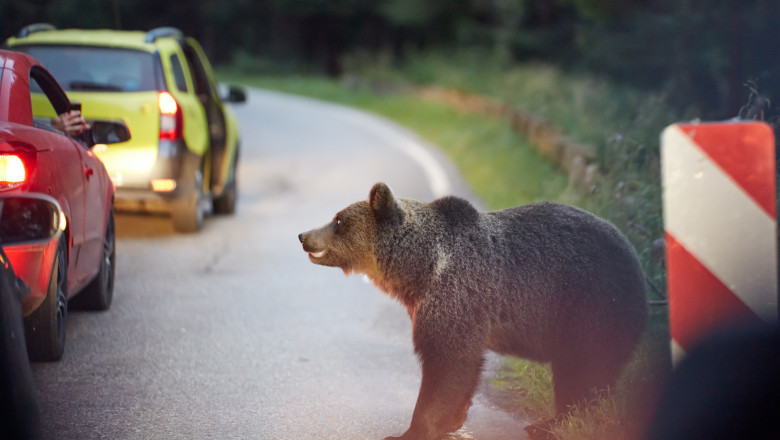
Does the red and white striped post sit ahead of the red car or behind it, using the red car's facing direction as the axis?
behind

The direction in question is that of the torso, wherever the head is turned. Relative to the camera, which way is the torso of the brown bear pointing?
to the viewer's left

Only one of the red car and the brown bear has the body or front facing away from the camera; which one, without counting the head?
the red car

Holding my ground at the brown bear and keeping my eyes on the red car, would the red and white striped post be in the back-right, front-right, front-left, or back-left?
back-left

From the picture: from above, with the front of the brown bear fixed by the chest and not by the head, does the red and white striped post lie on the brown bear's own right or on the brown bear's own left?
on the brown bear's own left

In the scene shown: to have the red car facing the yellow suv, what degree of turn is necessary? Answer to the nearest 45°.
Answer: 0° — it already faces it

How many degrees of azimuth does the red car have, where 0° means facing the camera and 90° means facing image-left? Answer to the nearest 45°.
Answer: approximately 180°

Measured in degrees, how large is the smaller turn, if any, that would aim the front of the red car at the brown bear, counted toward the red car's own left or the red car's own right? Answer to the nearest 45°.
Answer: approximately 135° to the red car's own right

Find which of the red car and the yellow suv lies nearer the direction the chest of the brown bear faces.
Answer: the red car

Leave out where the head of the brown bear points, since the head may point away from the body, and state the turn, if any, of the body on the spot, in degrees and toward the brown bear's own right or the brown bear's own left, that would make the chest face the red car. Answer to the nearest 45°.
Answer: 0° — it already faces it

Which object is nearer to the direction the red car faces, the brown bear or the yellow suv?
the yellow suv

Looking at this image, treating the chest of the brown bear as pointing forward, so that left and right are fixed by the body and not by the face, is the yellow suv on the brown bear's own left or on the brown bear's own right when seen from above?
on the brown bear's own right

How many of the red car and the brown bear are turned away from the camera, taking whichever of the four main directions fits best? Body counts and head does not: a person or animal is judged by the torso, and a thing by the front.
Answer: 1
